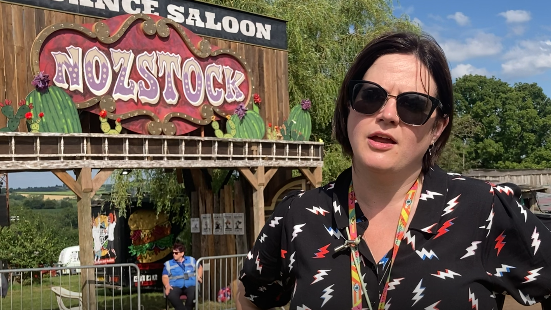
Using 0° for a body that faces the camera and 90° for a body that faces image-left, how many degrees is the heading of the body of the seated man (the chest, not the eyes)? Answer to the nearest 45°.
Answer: approximately 0°

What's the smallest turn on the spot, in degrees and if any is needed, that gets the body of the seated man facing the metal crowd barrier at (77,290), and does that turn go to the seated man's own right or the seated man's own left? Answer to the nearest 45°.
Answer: approximately 135° to the seated man's own right

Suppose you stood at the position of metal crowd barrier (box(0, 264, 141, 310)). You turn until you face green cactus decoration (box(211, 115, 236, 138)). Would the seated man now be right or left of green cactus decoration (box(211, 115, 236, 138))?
right

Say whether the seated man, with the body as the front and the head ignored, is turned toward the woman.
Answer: yes
